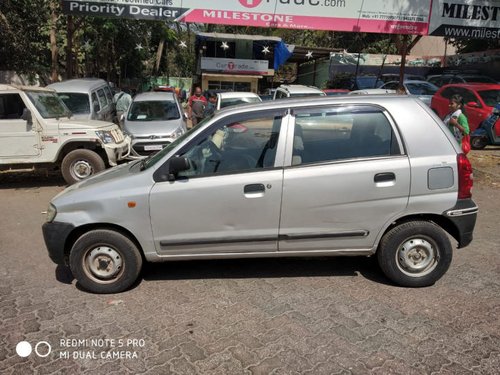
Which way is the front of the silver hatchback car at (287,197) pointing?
to the viewer's left

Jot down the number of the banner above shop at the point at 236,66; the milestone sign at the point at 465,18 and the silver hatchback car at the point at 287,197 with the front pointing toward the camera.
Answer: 2

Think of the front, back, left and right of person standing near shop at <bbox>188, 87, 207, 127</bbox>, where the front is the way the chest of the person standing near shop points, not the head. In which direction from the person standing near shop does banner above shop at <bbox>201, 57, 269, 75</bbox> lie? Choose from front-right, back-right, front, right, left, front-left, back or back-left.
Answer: back

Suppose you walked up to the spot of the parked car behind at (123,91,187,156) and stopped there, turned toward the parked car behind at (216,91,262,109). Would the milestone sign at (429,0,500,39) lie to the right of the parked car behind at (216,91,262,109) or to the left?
right

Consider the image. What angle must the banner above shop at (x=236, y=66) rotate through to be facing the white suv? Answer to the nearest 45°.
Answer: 0° — it already faces it

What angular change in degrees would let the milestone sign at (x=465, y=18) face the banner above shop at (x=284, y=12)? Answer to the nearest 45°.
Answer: approximately 45° to its right

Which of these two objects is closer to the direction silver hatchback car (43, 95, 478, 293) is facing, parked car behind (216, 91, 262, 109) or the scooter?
the parked car behind

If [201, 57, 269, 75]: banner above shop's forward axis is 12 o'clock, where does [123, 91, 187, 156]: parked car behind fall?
The parked car behind is roughly at 12 o'clock from the banner above shop.

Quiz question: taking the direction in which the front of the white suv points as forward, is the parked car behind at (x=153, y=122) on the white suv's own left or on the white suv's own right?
on the white suv's own left
